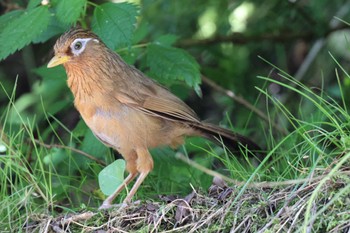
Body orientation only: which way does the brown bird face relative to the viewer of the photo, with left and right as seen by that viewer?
facing to the left of the viewer

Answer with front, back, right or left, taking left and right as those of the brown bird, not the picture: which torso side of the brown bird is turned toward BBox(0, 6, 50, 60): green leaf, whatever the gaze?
front

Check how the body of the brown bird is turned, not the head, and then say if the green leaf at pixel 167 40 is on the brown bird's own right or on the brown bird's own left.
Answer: on the brown bird's own right

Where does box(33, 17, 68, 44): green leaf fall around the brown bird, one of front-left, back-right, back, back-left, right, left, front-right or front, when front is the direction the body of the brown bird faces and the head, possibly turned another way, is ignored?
front-right
